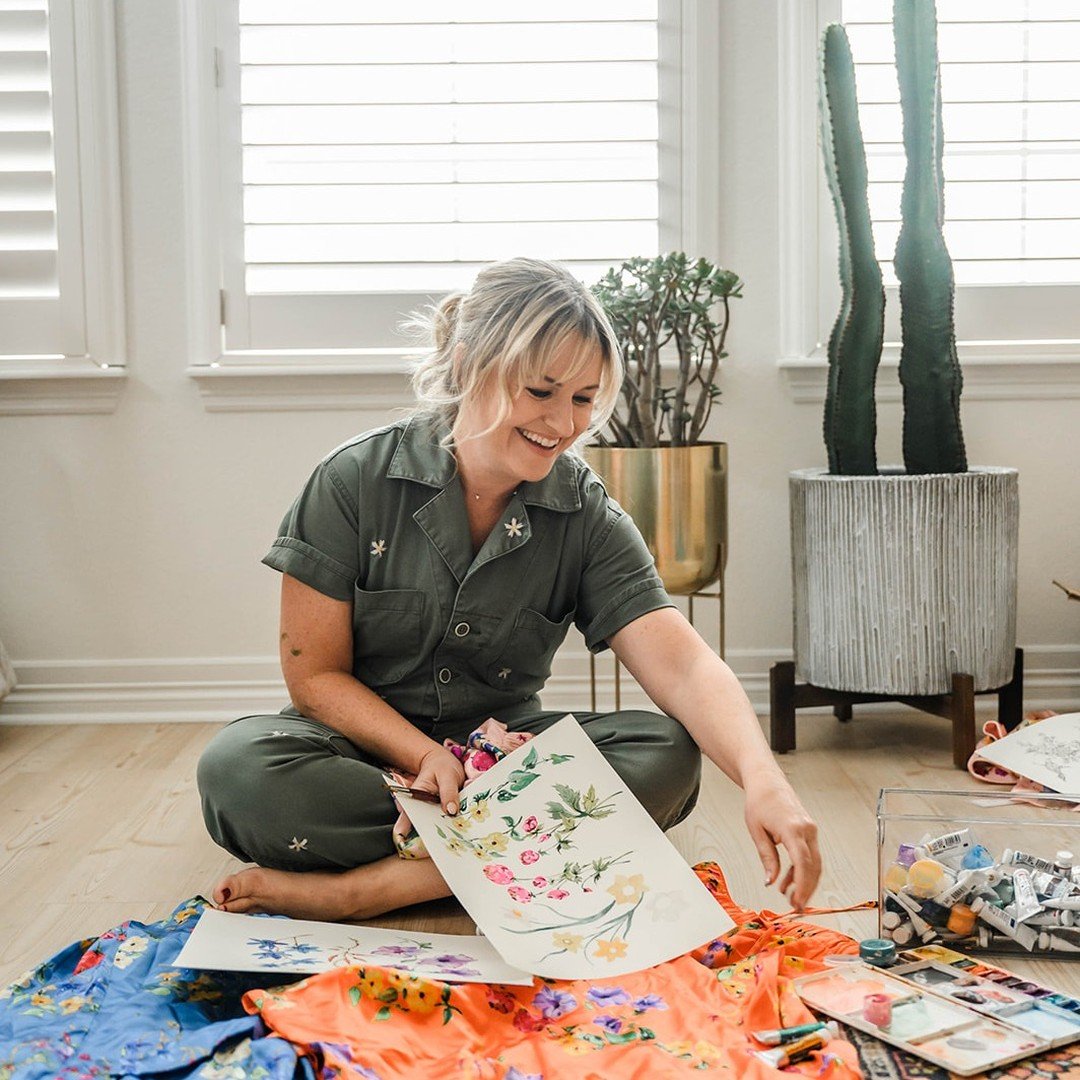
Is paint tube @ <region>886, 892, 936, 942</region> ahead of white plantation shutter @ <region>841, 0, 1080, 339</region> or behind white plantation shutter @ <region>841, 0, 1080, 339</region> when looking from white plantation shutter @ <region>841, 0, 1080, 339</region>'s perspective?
ahead

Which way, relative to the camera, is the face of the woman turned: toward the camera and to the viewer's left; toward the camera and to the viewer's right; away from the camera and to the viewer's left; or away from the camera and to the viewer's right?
toward the camera and to the viewer's right

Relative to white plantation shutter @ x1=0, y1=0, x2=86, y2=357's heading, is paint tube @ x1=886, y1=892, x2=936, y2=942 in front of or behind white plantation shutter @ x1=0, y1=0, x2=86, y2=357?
in front

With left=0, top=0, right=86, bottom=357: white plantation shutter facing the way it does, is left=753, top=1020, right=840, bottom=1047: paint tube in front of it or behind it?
in front

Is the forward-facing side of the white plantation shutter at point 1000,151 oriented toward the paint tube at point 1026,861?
yes

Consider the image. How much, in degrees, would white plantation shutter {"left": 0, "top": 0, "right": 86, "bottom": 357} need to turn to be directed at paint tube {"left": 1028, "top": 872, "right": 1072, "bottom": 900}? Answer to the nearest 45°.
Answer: approximately 45° to its left

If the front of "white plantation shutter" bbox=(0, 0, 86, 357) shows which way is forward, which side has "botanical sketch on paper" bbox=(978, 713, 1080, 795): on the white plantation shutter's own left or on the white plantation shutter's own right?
on the white plantation shutter's own left

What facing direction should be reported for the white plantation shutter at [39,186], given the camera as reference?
facing the viewer

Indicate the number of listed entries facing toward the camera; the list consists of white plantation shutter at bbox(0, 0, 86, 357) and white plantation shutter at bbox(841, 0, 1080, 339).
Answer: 2

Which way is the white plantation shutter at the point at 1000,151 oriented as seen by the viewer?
toward the camera
